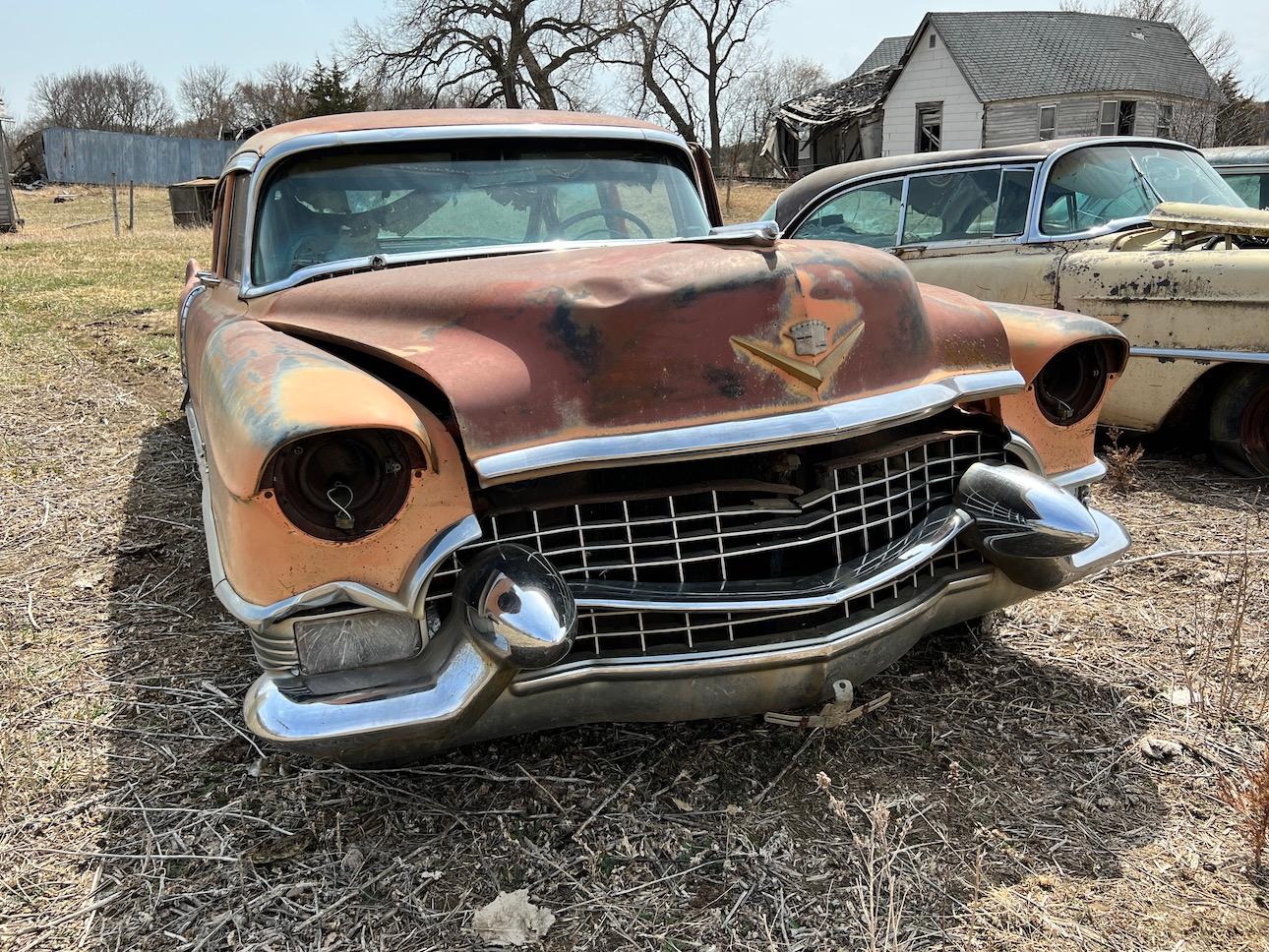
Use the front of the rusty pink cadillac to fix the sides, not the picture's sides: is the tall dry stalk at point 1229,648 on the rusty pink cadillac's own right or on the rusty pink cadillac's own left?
on the rusty pink cadillac's own left

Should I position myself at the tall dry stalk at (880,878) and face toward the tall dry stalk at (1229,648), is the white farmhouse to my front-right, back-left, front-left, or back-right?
front-left

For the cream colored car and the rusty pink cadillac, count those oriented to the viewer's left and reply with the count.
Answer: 0

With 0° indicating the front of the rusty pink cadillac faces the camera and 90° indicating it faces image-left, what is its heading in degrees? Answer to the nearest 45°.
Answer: approximately 315°

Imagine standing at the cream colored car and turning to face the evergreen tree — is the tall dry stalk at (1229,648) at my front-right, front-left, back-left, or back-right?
back-left

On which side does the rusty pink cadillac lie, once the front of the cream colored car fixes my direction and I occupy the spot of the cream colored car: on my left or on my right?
on my right

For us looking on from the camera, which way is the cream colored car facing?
facing the viewer and to the right of the viewer
